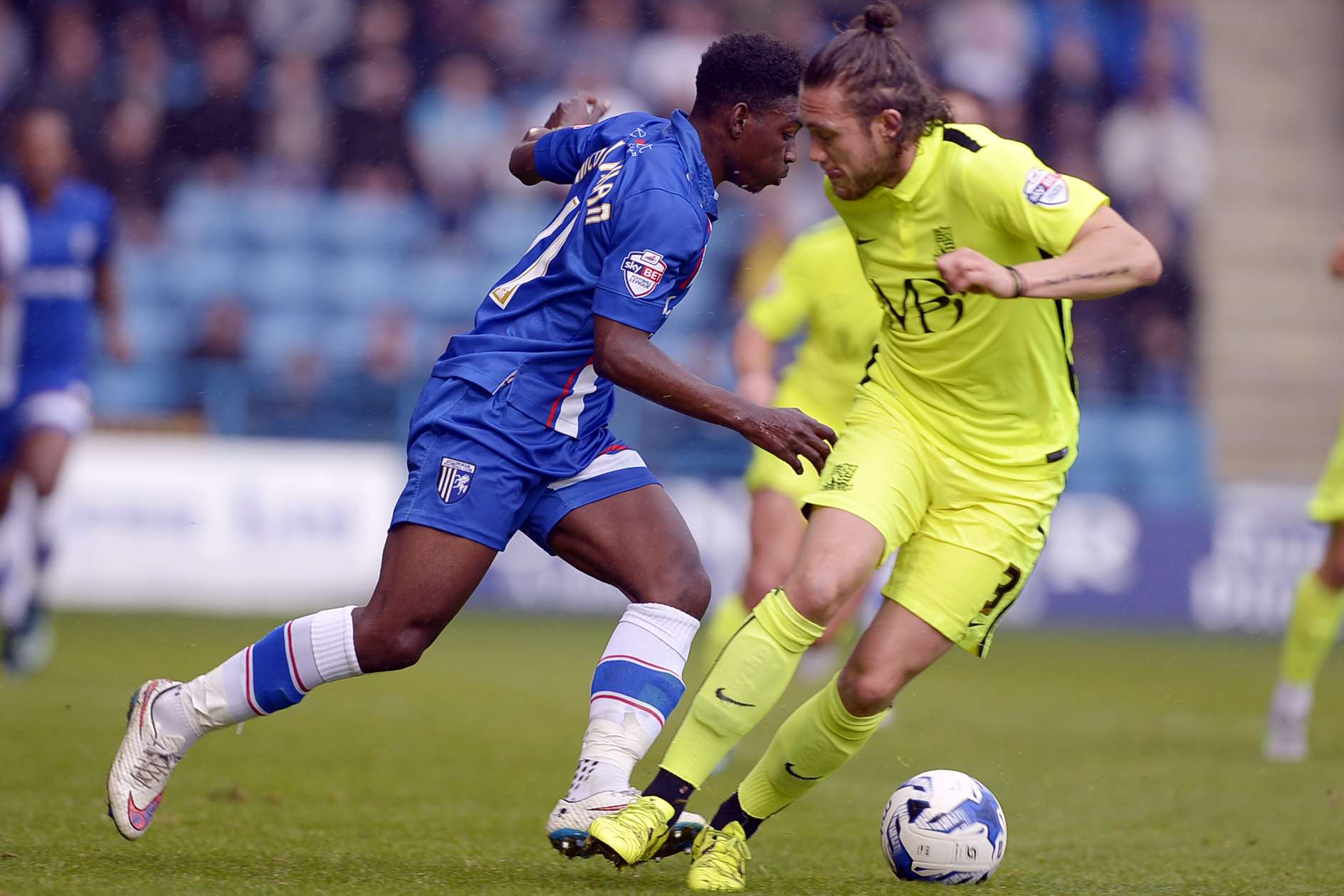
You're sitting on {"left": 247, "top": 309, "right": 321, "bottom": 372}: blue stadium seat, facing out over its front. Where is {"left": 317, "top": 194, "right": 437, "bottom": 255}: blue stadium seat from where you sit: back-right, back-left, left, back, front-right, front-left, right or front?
back-left

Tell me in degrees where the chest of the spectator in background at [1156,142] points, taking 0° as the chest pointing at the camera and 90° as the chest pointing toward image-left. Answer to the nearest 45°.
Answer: approximately 0°

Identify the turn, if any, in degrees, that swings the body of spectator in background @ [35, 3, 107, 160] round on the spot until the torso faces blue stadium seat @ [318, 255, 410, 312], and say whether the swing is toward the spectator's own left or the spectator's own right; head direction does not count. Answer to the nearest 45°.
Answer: approximately 90° to the spectator's own left

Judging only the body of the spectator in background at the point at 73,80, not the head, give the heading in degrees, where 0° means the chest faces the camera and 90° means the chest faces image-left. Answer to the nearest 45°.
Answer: approximately 0°

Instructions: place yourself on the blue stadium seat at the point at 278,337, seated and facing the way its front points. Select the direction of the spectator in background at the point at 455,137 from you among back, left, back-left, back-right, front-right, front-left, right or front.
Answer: back-left

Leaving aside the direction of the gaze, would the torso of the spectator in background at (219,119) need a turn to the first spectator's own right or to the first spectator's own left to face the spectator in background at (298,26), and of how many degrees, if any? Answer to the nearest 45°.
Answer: approximately 135° to the first spectator's own left

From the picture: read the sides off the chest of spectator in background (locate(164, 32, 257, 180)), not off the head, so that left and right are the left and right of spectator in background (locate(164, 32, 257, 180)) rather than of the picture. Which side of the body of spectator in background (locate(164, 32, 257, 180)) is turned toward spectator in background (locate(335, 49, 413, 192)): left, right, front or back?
left
